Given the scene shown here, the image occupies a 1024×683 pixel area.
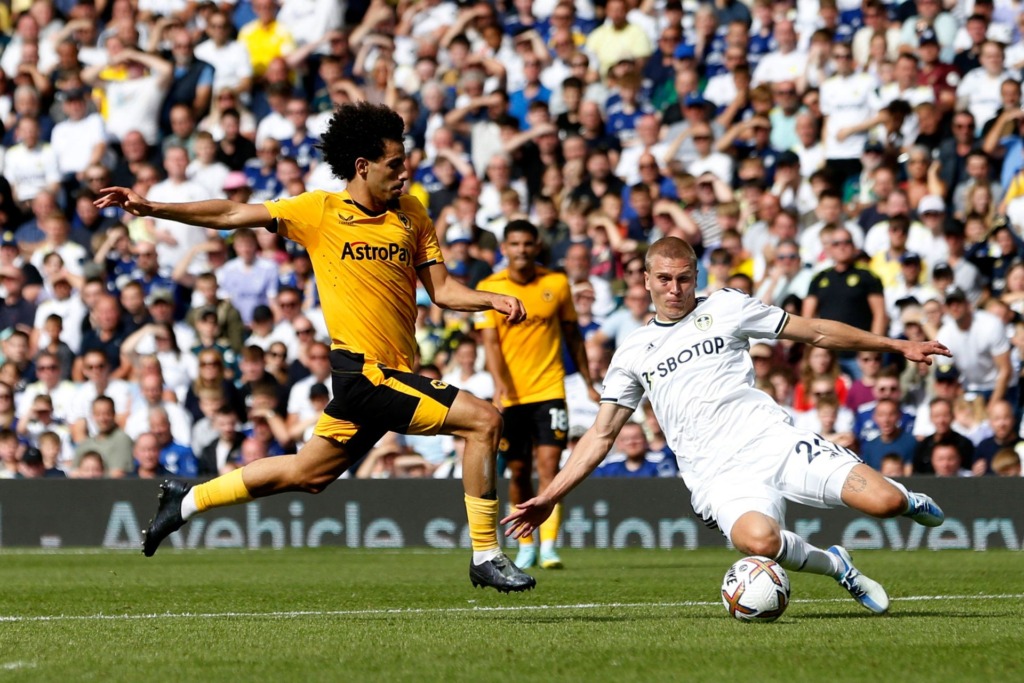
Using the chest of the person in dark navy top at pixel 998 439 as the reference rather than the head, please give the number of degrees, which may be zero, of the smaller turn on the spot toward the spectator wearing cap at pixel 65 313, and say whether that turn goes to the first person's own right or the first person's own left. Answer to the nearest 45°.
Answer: approximately 90° to the first person's own right

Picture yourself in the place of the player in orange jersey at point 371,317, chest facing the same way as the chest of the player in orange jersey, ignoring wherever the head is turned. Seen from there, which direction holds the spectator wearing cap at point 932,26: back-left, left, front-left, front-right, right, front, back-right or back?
left

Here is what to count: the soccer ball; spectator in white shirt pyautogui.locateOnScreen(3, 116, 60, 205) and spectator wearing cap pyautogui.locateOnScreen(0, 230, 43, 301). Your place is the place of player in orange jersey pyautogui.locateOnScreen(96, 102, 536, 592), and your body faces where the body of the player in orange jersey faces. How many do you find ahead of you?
1

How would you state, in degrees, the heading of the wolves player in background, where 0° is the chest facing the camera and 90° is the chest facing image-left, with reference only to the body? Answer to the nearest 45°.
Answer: approximately 0°

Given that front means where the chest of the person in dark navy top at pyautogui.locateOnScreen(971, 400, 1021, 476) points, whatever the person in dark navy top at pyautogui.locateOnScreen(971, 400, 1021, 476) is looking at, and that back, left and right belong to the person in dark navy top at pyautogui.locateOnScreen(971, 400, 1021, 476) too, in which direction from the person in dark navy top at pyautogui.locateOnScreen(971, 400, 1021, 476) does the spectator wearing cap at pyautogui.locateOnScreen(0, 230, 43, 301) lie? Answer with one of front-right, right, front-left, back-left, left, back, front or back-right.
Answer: right
